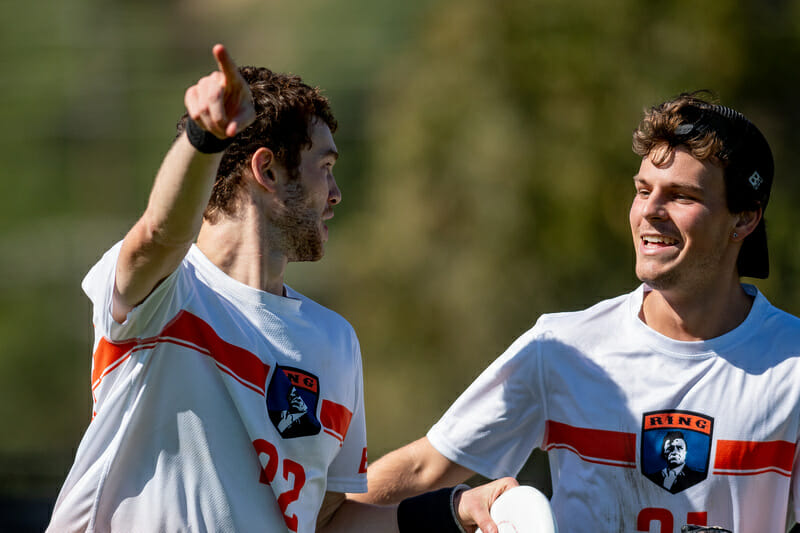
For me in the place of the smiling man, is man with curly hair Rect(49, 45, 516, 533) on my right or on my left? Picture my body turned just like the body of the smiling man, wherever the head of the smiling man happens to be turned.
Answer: on my right

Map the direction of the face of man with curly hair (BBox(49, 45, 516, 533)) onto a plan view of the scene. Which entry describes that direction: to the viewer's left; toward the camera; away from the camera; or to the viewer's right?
to the viewer's right

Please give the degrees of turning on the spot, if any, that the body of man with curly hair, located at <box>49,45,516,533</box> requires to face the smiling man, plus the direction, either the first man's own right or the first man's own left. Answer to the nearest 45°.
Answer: approximately 45° to the first man's own left

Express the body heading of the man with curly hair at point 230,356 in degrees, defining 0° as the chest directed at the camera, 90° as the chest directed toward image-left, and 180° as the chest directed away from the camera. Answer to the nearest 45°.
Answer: approximately 315°

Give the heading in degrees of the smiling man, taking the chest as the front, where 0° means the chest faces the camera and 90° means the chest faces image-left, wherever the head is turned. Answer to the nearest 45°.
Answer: approximately 0°

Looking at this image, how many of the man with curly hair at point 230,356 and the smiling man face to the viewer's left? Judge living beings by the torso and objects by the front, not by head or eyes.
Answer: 0
